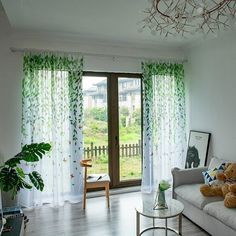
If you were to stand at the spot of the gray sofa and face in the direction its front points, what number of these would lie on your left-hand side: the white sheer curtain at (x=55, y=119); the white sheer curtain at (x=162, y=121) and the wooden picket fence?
0

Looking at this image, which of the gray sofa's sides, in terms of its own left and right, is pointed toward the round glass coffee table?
front

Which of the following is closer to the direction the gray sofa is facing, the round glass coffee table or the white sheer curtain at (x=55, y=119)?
the round glass coffee table

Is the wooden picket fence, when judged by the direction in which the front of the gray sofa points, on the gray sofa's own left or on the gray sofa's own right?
on the gray sofa's own right

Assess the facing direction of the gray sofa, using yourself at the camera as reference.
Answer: facing the viewer and to the left of the viewer

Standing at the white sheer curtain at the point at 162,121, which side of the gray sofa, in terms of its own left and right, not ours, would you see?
right

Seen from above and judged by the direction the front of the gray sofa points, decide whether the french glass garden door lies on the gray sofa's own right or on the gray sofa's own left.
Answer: on the gray sofa's own right

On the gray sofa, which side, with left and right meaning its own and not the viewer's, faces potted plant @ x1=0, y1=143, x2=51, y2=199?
front

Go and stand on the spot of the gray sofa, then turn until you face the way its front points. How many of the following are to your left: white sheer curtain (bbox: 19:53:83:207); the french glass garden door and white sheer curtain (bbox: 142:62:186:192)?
0

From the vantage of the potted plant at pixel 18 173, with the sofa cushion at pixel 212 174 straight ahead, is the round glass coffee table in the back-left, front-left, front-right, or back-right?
front-right
